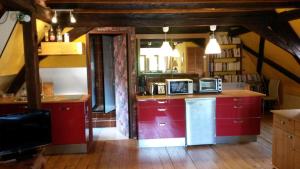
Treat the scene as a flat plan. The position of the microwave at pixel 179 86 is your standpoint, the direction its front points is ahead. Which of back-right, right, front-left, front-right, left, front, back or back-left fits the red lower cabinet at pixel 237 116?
left

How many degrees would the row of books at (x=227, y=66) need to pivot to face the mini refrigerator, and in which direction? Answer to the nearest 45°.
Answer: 0° — it already faces it

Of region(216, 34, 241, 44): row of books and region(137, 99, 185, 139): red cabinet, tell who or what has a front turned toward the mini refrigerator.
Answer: the row of books

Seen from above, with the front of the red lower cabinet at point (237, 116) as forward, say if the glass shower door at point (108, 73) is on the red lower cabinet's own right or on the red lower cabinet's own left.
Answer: on the red lower cabinet's own right

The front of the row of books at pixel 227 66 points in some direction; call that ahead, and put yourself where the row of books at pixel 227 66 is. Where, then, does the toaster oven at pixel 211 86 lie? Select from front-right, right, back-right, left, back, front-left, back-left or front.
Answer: front

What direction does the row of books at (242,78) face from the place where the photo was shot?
facing the viewer

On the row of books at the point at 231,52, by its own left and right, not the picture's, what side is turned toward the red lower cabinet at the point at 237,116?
front

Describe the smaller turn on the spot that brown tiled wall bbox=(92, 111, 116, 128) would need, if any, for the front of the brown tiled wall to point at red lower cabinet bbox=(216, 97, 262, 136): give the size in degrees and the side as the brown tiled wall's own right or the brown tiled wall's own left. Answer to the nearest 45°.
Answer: approximately 45° to the brown tiled wall's own left

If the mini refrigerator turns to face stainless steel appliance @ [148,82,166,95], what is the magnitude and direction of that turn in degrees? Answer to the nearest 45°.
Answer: approximately 90° to its right

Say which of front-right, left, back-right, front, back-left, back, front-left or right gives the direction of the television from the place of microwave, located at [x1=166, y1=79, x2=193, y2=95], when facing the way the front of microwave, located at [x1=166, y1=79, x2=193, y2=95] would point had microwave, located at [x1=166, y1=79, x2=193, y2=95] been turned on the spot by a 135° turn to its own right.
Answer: left

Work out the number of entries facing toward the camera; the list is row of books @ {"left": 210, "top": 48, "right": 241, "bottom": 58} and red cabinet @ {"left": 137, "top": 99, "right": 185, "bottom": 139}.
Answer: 2

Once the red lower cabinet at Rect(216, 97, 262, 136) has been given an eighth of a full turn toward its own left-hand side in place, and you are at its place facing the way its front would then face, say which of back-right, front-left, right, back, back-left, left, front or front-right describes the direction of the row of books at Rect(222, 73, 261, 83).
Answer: back-left

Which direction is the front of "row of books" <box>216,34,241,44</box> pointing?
toward the camera

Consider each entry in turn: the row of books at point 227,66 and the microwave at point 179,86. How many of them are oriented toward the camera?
2

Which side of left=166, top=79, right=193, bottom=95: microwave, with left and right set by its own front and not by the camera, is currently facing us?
front

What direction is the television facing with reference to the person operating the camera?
facing the viewer and to the right of the viewer
